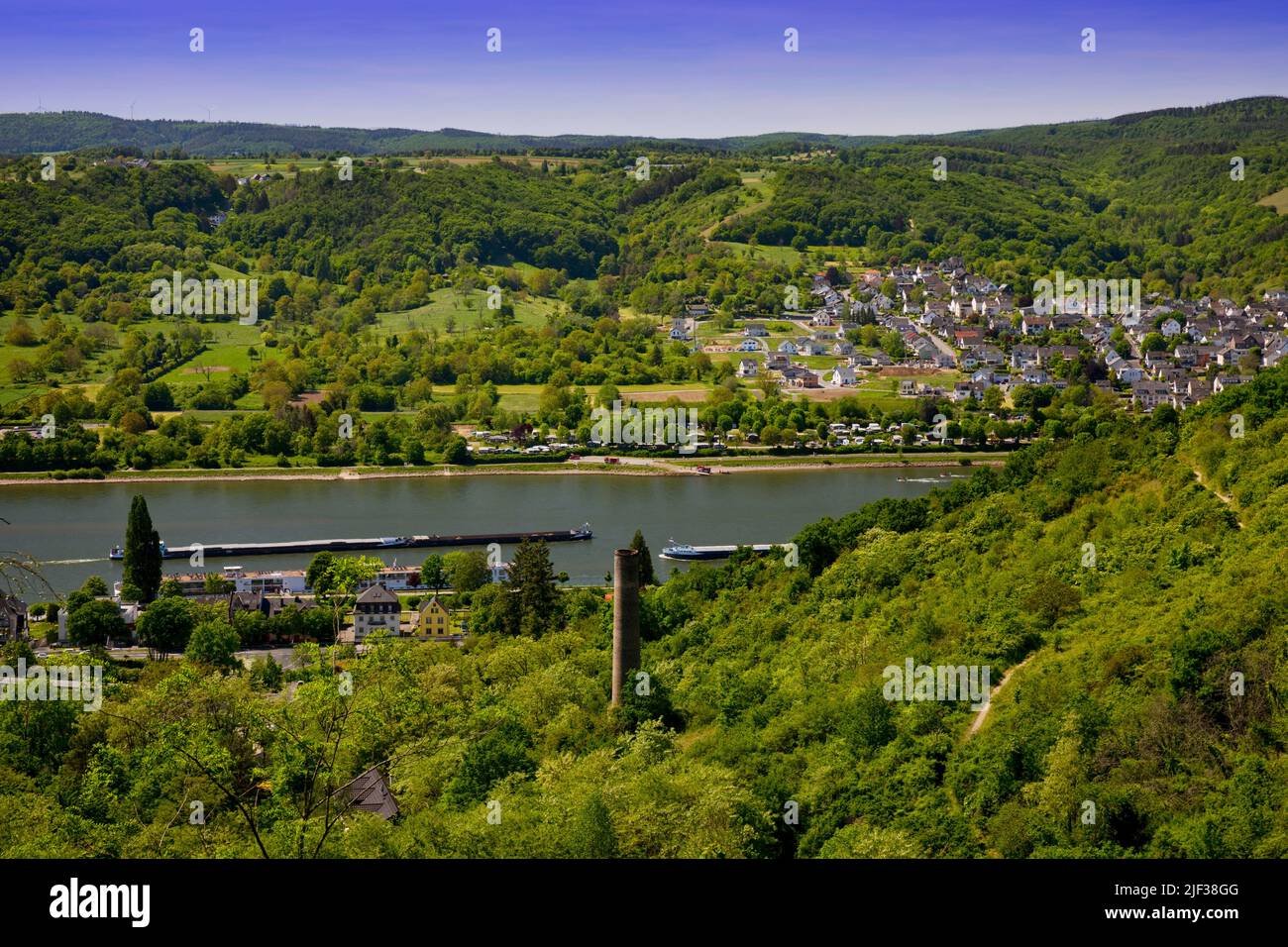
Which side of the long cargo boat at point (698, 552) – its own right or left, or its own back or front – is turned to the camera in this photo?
right

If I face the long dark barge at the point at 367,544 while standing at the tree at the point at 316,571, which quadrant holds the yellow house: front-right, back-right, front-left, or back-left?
back-right

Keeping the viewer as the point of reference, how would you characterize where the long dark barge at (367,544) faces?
facing to the right of the viewer

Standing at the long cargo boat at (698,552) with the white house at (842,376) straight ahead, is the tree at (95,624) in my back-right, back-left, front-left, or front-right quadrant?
back-left

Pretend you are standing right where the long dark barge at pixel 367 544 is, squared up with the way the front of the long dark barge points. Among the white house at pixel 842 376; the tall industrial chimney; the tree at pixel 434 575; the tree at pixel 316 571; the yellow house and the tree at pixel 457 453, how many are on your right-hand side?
4

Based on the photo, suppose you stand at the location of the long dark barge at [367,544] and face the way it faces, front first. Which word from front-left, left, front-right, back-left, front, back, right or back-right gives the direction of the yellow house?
right

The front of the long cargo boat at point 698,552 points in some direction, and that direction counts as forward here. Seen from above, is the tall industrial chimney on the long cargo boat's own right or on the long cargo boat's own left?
on the long cargo boat's own right

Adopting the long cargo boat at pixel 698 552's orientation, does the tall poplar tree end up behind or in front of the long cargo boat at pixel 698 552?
behind

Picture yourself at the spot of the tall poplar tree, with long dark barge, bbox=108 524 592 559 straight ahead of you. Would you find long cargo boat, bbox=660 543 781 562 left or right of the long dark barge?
right

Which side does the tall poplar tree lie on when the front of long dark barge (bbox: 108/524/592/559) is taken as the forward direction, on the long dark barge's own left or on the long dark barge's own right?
on the long dark barge's own right

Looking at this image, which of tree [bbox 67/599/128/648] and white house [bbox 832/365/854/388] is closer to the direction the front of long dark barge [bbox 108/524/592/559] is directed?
the white house
